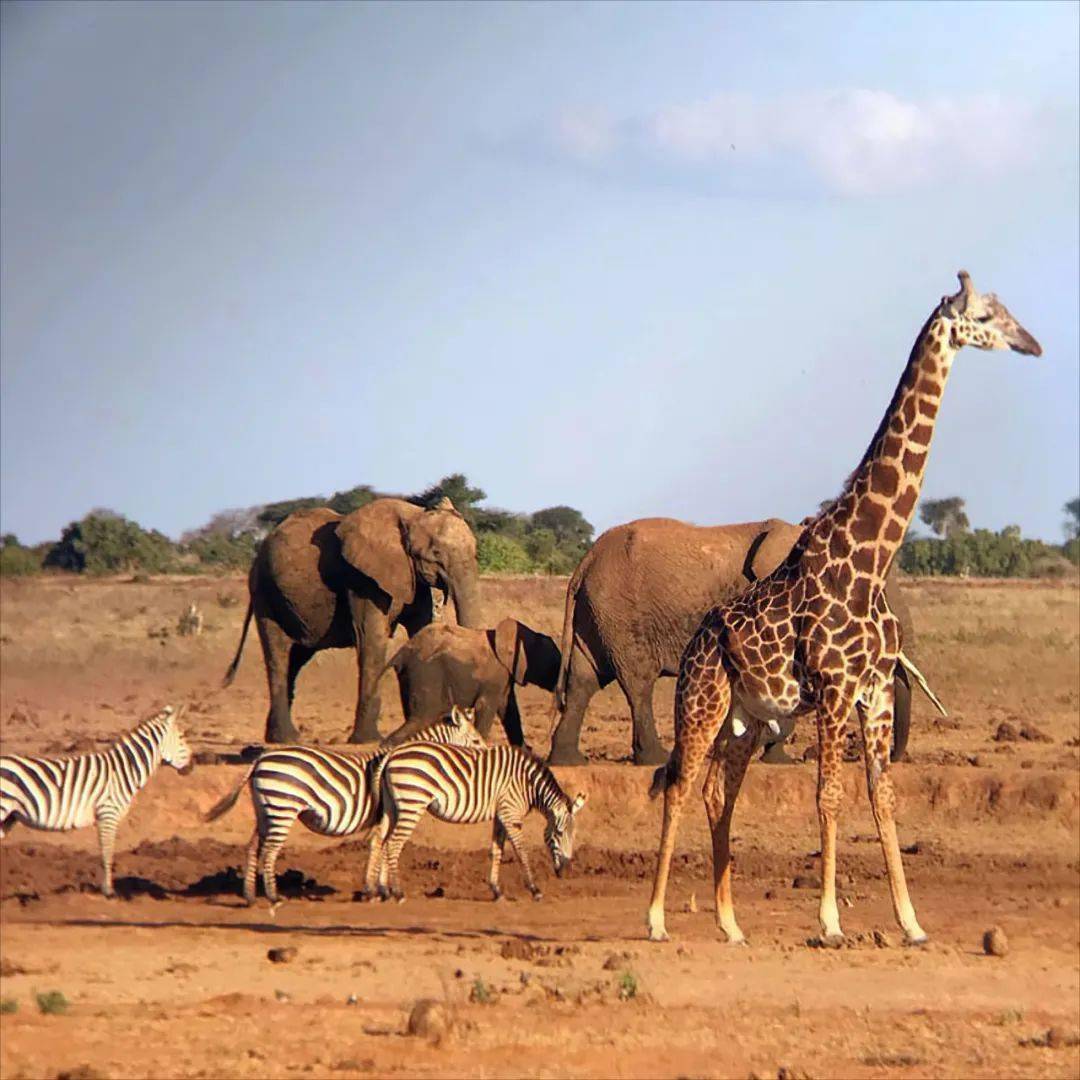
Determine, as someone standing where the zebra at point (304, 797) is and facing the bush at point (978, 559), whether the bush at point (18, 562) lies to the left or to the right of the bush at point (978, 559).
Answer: left

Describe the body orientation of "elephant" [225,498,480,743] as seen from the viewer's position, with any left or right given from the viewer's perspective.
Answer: facing to the right of the viewer

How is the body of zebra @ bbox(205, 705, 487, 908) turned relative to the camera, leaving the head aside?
to the viewer's right

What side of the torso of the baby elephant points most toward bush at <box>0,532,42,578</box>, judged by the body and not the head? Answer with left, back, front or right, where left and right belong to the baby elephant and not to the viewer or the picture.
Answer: left

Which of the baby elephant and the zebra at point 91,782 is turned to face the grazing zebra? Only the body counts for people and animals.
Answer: the zebra

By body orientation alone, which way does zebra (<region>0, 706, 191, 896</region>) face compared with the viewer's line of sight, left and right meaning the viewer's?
facing to the right of the viewer

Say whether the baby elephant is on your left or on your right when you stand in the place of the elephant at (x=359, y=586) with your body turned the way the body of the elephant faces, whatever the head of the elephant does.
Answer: on your right

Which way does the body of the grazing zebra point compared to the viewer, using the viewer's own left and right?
facing to the right of the viewer

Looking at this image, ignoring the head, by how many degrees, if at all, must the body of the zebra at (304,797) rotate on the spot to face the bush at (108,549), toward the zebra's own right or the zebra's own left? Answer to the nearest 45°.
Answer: approximately 90° to the zebra's own left

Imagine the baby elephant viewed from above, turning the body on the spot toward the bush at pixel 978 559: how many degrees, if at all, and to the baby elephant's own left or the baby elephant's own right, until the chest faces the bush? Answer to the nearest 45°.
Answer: approximately 45° to the baby elephant's own left

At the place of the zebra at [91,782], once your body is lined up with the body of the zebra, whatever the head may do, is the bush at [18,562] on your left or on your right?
on your left

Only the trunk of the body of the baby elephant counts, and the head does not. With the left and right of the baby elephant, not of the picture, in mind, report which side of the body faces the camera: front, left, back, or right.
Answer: right
